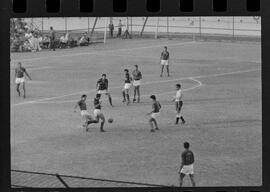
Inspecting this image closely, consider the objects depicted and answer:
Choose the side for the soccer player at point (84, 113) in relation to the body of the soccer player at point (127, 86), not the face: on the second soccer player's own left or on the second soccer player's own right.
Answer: on the second soccer player's own left

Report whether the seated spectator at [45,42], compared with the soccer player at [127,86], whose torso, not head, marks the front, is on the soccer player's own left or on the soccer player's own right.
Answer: on the soccer player's own right

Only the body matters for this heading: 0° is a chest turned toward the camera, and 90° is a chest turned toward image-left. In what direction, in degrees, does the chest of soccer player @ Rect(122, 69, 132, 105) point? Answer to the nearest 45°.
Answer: approximately 90°

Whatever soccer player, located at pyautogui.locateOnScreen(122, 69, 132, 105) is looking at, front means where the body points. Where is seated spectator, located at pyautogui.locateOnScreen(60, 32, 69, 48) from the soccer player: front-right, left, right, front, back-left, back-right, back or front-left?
right
